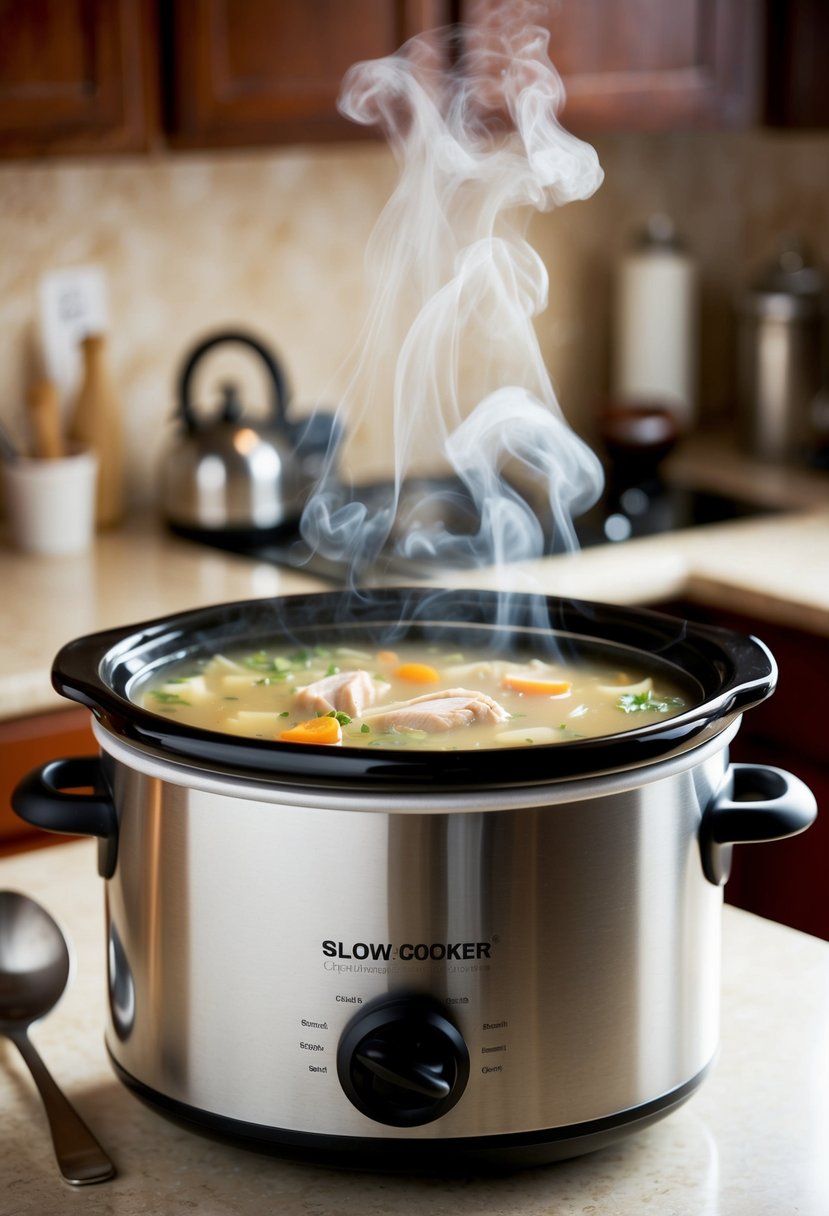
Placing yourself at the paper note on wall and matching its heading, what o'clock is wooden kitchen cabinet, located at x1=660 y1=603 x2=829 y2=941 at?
The wooden kitchen cabinet is roughly at 10 o'clock from the paper note on wall.

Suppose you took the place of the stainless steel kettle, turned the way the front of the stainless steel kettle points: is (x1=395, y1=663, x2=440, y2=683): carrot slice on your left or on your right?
on your right

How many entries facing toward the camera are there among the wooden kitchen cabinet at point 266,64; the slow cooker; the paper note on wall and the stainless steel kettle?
3

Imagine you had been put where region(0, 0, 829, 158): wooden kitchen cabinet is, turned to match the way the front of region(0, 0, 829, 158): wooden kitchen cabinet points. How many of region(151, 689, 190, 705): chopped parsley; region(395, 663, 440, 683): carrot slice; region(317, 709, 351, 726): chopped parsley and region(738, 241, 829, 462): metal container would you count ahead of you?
3

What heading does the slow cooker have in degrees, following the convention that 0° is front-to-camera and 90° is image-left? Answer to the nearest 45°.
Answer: approximately 0°

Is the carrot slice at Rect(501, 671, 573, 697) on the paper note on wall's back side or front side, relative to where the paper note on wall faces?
on the front side

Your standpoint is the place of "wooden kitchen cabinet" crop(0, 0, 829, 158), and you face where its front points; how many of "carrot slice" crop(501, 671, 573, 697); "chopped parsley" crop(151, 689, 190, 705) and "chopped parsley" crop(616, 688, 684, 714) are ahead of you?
3

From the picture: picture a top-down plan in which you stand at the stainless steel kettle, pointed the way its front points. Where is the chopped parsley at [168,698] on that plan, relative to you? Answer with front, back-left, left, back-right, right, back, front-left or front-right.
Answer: right

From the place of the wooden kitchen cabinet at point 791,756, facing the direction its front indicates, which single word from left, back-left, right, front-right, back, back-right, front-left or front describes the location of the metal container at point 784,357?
back-right

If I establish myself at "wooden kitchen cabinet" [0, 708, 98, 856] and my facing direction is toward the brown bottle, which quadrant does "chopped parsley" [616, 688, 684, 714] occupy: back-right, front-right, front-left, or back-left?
back-right

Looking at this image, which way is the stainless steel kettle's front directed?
to the viewer's right

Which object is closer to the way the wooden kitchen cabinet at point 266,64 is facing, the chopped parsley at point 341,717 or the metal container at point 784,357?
the chopped parsley
